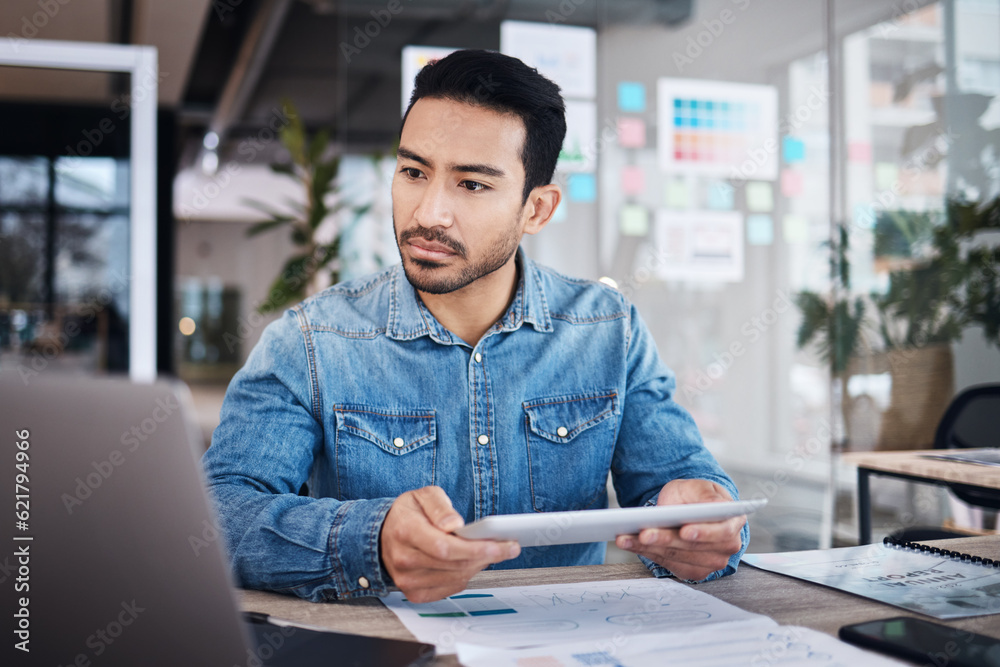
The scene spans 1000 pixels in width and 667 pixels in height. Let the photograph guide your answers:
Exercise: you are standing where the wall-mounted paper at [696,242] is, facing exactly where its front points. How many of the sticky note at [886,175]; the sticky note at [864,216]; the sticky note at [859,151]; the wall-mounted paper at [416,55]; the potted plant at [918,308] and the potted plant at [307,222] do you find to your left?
4

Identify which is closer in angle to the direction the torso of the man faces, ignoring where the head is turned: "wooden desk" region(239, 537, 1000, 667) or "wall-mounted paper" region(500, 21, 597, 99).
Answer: the wooden desk

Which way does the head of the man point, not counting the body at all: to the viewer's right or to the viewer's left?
to the viewer's left

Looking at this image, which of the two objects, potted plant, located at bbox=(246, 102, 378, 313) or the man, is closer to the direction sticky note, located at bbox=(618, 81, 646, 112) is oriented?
the man

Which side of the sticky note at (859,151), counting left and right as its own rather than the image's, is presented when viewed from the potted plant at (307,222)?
right

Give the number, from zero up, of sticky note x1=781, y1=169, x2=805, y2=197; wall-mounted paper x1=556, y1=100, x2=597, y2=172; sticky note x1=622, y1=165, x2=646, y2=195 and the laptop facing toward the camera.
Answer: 3
